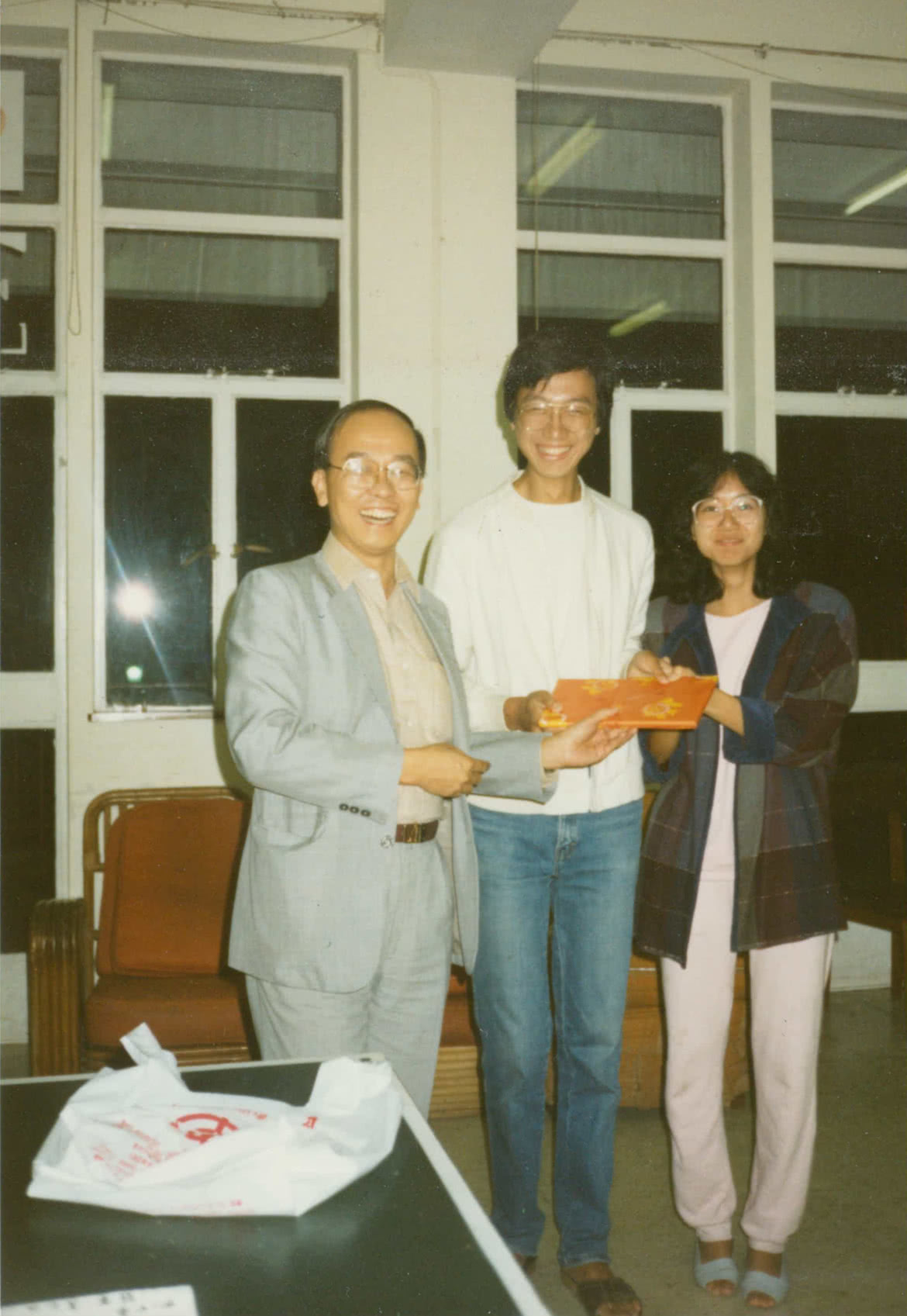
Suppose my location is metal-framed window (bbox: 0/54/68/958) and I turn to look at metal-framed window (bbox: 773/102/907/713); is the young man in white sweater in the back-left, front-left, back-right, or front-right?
front-right

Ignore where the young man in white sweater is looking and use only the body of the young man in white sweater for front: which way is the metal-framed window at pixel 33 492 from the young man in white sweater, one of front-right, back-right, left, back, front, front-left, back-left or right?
back-right

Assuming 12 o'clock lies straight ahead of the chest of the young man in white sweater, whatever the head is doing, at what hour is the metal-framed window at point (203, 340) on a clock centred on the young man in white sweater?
The metal-framed window is roughly at 5 o'clock from the young man in white sweater.

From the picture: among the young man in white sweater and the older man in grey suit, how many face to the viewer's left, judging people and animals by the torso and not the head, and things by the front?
0

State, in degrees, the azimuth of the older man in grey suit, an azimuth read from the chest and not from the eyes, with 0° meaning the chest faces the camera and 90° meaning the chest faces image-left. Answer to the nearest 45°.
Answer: approximately 315°

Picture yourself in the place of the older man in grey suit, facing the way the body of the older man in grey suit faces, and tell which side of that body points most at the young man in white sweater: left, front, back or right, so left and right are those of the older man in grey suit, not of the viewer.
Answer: left

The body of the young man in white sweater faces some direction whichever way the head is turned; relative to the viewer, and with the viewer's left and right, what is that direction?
facing the viewer

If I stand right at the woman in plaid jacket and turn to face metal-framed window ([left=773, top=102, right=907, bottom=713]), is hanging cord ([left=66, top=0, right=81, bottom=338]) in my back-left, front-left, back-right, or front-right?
front-left

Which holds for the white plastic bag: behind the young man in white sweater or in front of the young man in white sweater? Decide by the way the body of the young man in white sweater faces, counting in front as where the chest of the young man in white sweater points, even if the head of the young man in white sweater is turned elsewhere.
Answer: in front

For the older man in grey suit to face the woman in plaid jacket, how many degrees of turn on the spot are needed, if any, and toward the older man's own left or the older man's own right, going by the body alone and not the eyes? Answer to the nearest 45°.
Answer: approximately 90° to the older man's own left

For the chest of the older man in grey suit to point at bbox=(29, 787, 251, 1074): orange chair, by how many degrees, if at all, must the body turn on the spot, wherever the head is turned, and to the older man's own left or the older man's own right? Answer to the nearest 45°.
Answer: approximately 180°

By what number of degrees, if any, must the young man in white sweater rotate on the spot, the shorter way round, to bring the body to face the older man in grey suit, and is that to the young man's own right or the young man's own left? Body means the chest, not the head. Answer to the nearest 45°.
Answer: approximately 45° to the young man's own right
